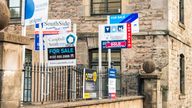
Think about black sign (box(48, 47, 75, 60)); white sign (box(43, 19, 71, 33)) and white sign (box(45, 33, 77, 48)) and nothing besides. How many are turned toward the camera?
3

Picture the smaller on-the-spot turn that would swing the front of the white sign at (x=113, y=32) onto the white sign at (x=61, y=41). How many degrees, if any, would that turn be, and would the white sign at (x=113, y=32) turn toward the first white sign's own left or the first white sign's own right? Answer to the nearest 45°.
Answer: approximately 45° to the first white sign's own right

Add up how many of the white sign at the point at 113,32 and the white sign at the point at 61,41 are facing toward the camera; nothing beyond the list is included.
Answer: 2
